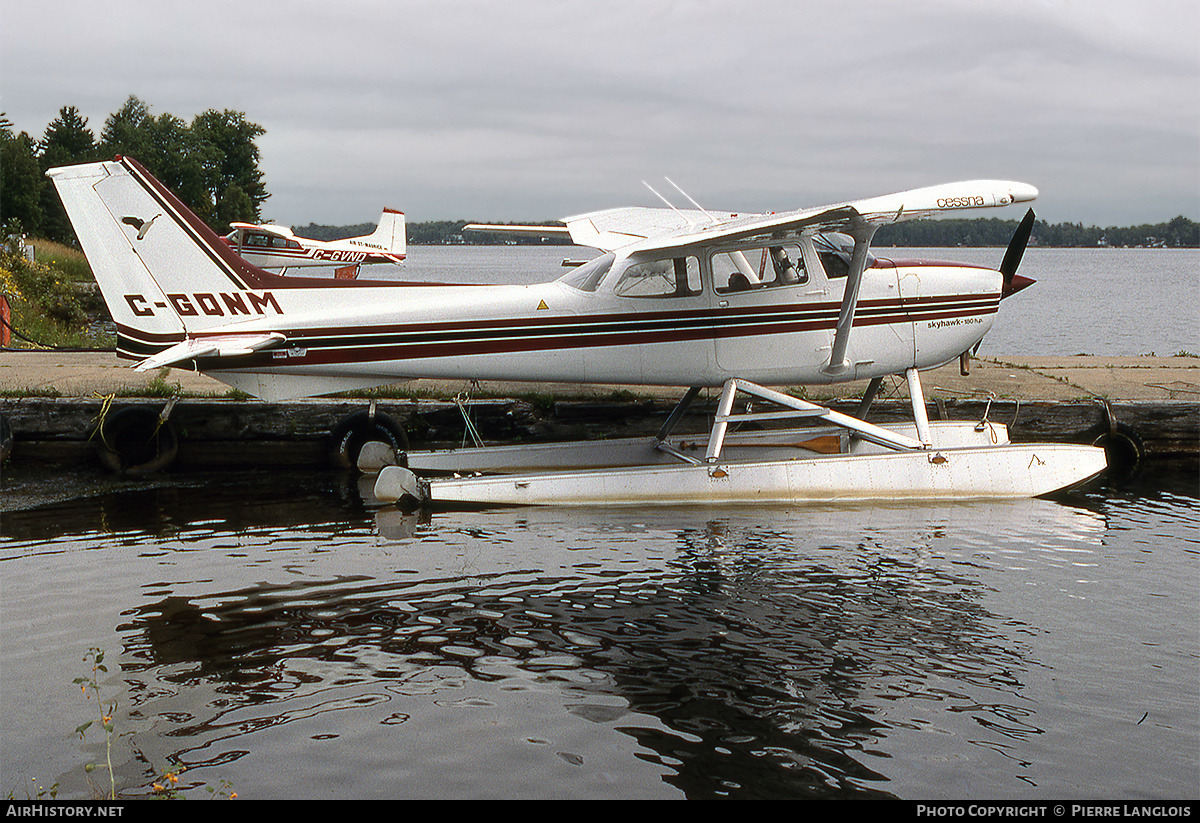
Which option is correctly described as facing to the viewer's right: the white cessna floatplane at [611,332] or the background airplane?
the white cessna floatplane

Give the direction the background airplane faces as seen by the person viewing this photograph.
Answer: facing to the left of the viewer

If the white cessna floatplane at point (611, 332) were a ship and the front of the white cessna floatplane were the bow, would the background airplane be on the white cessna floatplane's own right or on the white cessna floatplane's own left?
on the white cessna floatplane's own left

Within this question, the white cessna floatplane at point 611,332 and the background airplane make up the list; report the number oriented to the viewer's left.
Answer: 1

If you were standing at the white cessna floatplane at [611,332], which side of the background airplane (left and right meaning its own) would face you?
left

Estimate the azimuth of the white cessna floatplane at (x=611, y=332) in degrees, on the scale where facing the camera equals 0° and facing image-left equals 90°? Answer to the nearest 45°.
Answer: approximately 270°

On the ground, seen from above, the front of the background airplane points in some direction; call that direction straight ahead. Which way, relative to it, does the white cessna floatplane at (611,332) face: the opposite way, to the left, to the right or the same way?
the opposite way
